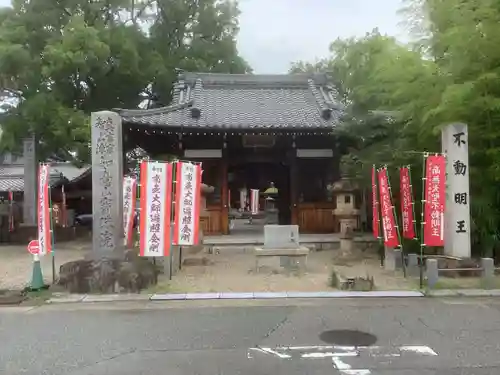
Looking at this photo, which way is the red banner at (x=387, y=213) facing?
toward the camera

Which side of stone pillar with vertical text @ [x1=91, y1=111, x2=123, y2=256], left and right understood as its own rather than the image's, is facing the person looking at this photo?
front

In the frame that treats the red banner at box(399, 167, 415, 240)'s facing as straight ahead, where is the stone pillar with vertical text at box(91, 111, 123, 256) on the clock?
The stone pillar with vertical text is roughly at 2 o'clock from the red banner.

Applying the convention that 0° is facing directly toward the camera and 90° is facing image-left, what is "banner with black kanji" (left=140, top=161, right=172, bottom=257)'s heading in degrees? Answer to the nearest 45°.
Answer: approximately 0°

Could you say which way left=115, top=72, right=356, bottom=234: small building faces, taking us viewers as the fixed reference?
facing the viewer
